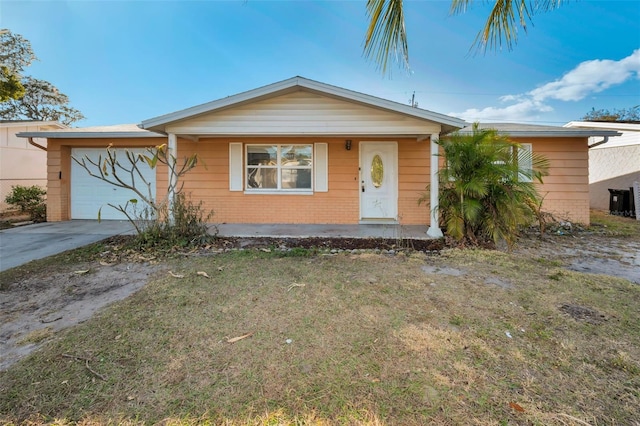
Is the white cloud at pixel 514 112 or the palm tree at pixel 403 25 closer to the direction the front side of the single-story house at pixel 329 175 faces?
the palm tree

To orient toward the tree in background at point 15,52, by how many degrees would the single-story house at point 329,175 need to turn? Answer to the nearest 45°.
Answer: approximately 135° to its right

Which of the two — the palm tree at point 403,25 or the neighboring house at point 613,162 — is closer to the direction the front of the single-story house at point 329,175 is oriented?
the palm tree

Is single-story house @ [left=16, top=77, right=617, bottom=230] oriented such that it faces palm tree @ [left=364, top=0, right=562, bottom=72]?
yes

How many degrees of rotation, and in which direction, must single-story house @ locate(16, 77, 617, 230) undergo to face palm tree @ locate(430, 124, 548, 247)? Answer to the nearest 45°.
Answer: approximately 45° to its left

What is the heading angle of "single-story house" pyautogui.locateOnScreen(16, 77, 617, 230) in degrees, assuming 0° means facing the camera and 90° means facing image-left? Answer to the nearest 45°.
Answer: approximately 0°

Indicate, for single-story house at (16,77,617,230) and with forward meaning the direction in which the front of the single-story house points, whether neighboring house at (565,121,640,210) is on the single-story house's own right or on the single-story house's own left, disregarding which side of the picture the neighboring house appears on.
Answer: on the single-story house's own left

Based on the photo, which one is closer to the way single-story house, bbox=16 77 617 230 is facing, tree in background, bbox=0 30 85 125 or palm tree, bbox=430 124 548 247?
the palm tree

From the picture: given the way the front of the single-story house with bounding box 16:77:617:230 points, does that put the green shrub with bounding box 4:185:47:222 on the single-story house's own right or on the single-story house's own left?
on the single-story house's own right
